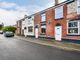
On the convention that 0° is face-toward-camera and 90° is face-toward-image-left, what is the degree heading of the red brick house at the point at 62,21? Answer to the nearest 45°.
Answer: approximately 45°
